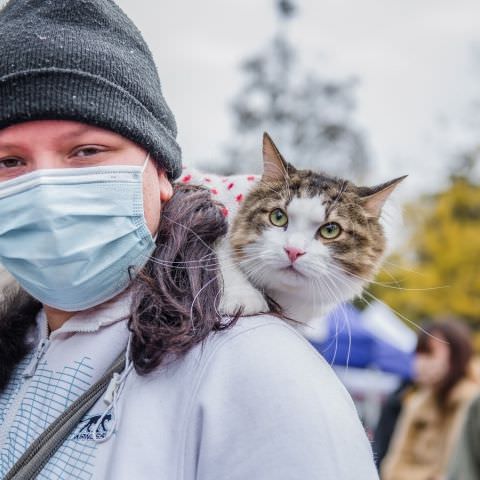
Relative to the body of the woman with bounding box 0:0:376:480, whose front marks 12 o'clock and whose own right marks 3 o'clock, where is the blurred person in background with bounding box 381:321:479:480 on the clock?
The blurred person in background is roughly at 6 o'clock from the woman.

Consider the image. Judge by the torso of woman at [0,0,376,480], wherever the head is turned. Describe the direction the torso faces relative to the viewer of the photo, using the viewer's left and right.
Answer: facing the viewer and to the left of the viewer

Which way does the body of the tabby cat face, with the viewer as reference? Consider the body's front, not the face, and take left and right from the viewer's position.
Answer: facing the viewer

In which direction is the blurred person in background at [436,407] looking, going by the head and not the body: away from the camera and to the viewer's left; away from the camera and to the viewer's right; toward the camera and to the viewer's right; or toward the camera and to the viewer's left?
toward the camera and to the viewer's left

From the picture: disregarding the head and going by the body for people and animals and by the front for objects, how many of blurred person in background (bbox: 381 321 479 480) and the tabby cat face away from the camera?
0

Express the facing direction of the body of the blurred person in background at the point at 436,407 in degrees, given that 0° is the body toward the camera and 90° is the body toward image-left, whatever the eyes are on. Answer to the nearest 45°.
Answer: approximately 45°

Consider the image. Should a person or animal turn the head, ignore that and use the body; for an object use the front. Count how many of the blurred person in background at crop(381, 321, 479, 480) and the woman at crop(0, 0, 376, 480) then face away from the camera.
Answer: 0
